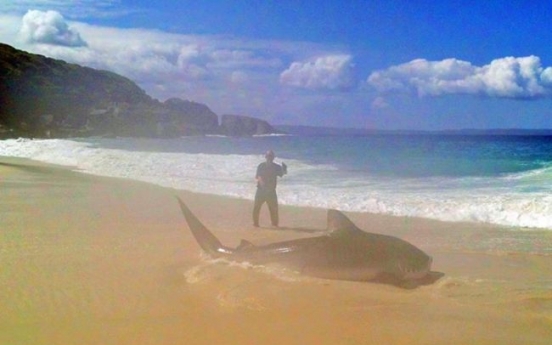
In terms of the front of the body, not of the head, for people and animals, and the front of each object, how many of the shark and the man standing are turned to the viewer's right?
1

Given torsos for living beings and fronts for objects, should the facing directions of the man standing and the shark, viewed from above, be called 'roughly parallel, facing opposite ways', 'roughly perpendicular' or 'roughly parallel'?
roughly perpendicular

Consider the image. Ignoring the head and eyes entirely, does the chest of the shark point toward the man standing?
no

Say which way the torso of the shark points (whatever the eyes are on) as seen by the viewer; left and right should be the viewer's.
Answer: facing to the right of the viewer
